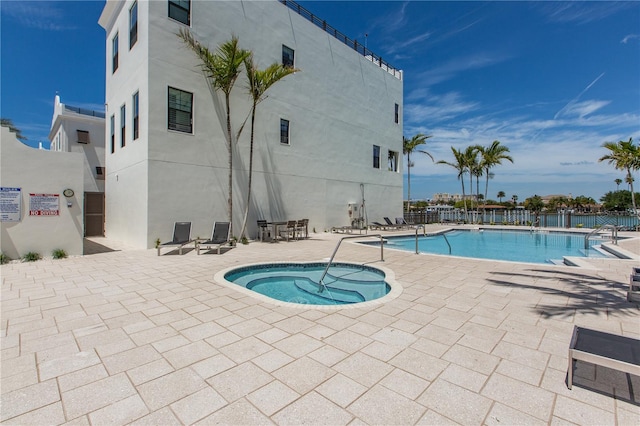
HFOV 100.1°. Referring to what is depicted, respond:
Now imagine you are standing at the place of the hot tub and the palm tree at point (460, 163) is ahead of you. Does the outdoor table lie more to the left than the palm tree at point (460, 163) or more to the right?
left

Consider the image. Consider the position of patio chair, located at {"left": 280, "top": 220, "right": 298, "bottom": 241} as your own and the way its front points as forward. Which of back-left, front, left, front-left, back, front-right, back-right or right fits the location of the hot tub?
back-left

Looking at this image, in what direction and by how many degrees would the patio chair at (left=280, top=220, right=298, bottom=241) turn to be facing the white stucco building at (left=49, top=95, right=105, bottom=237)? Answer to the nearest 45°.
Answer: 0° — it already faces it

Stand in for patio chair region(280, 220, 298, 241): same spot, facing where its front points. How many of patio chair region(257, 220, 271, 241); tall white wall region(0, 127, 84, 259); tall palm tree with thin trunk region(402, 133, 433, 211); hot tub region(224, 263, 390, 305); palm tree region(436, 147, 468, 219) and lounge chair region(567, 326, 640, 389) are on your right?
2

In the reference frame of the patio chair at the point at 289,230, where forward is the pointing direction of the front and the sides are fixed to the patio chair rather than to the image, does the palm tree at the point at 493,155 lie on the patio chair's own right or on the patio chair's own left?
on the patio chair's own right

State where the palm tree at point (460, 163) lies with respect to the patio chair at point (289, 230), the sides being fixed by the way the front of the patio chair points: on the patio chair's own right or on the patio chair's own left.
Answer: on the patio chair's own right

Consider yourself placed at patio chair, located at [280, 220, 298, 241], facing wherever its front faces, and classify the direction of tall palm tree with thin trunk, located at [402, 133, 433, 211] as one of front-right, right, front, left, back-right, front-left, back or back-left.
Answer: right

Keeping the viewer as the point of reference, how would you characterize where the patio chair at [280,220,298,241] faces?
facing away from the viewer and to the left of the viewer

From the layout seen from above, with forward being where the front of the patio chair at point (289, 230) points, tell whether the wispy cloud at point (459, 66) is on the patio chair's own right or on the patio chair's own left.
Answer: on the patio chair's own right

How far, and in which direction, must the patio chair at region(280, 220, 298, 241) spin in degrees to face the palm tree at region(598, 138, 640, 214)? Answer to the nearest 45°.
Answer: approximately 135° to its right

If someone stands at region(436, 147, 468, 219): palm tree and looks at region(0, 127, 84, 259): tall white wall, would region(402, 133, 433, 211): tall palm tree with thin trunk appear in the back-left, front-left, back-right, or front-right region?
front-right

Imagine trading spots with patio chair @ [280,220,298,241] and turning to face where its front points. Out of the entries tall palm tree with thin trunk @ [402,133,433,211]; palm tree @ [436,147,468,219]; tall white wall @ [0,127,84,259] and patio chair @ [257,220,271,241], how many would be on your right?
2
